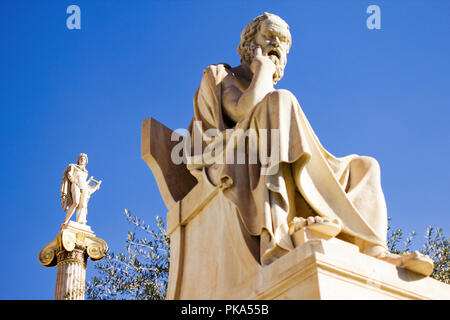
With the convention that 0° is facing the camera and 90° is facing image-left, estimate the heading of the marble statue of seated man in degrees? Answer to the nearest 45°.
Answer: approximately 315°

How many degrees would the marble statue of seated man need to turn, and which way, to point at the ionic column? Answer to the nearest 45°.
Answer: approximately 180°

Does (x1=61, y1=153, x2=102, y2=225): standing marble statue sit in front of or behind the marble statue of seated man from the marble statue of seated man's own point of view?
behind
